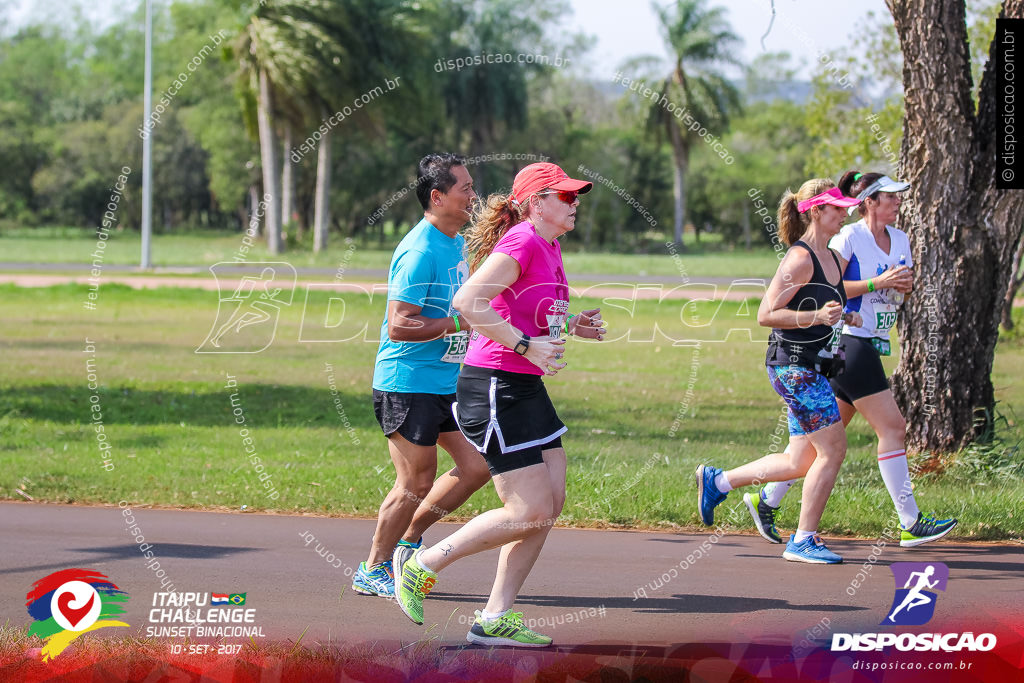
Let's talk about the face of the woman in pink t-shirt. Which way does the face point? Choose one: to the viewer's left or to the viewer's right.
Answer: to the viewer's right

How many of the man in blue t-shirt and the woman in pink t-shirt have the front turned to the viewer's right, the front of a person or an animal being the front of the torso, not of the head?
2

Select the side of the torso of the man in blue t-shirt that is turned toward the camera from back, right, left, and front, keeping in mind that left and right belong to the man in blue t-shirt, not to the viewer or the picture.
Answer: right

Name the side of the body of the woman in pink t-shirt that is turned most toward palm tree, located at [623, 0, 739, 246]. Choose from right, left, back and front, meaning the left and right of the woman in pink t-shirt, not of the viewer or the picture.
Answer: left

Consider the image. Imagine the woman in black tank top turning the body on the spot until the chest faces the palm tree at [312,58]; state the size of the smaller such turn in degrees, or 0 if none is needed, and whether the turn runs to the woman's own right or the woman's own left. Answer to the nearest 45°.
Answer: approximately 135° to the woman's own left

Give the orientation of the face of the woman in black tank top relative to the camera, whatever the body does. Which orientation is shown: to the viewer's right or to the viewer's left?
to the viewer's right

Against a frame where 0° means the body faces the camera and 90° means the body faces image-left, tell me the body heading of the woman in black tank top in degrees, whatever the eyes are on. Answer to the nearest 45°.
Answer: approximately 270°

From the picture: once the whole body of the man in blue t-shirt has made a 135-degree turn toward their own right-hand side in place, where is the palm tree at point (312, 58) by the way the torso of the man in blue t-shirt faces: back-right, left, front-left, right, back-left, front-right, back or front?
back-right

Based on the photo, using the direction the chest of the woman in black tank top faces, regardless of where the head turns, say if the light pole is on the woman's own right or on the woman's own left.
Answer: on the woman's own left

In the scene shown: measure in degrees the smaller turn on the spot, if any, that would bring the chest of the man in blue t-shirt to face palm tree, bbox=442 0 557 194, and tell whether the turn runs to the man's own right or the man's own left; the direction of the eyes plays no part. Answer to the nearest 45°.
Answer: approximately 90° to the man's own left

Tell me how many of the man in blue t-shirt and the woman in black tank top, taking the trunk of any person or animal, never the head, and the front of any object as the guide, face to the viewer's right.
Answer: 2

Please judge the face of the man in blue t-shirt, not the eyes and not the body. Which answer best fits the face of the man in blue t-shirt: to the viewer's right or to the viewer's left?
to the viewer's right

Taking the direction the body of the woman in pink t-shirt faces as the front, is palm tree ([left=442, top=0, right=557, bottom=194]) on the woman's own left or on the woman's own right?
on the woman's own left

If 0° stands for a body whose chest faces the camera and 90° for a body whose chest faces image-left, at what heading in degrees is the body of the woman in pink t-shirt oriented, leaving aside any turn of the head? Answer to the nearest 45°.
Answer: approximately 270°
